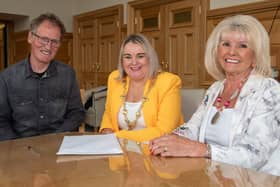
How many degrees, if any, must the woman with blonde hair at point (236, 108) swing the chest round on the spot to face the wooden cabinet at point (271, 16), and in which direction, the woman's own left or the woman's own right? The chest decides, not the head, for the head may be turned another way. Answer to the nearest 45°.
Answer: approximately 135° to the woman's own right

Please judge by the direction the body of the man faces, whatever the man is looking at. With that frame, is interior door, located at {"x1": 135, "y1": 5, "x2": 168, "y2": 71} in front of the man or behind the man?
behind

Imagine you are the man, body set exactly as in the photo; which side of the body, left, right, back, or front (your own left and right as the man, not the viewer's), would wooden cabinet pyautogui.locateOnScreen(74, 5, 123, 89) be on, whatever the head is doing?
back

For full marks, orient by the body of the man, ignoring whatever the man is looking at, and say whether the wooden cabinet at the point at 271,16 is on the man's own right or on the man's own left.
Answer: on the man's own left

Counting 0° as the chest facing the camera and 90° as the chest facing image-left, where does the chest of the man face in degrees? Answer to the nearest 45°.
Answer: approximately 0°

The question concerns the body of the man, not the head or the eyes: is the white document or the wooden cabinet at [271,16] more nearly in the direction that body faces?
the white document

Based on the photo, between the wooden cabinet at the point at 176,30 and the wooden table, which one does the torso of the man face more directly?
the wooden table
